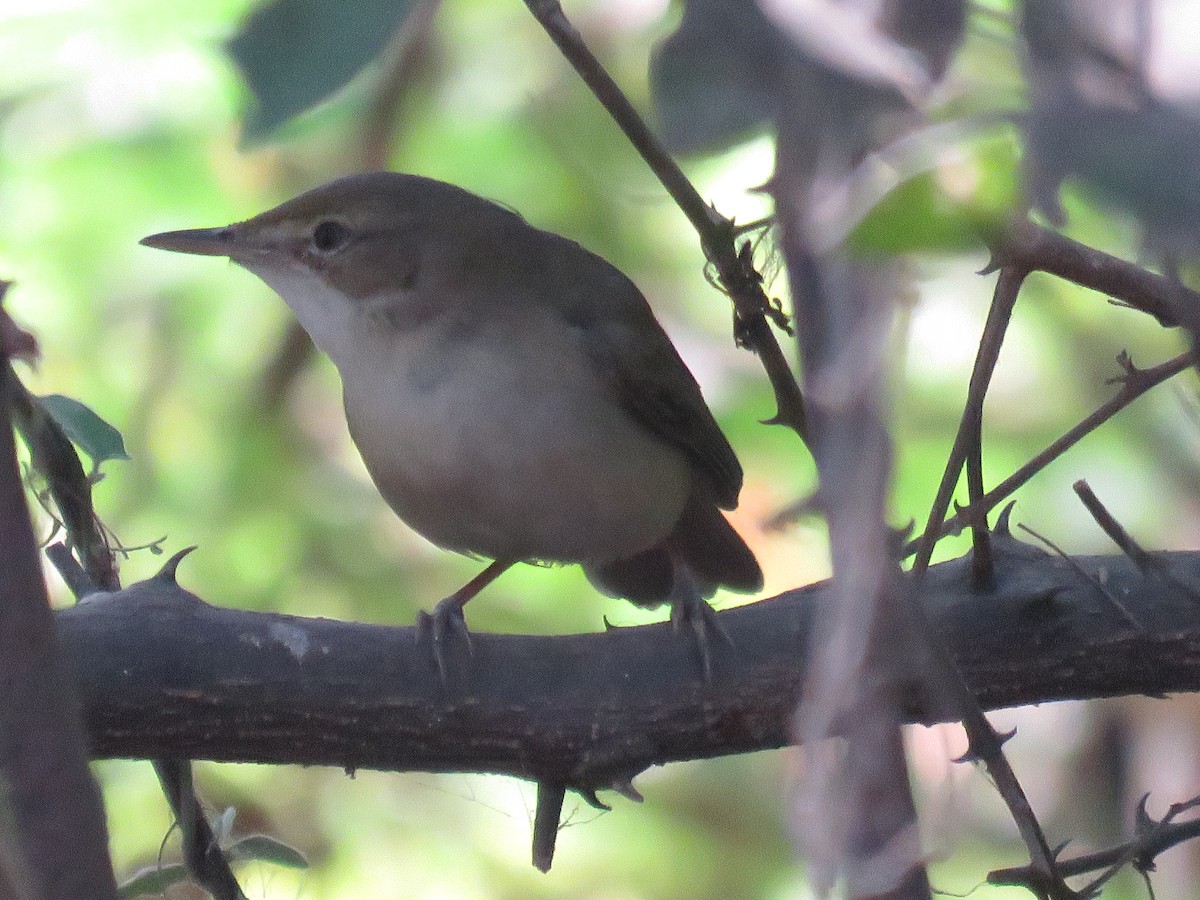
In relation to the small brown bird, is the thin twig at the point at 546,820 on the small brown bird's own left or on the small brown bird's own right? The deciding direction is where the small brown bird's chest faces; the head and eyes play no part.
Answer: on the small brown bird's own left

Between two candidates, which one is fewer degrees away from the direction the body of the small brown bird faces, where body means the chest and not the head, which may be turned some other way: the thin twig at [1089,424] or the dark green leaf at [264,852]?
the dark green leaf

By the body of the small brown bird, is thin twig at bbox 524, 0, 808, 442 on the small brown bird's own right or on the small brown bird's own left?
on the small brown bird's own left

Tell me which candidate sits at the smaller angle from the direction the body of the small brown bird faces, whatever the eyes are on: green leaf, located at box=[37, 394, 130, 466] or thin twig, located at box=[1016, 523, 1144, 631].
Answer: the green leaf

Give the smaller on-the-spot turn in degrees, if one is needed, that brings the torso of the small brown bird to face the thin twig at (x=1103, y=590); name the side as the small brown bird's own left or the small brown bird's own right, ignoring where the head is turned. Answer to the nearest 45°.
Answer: approximately 90° to the small brown bird's own left

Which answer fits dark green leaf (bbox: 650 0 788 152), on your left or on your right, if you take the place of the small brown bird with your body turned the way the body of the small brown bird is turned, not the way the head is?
on your left

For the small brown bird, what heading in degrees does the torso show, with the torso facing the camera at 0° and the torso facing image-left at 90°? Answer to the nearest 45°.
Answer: approximately 45°
